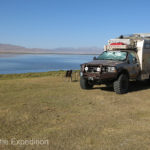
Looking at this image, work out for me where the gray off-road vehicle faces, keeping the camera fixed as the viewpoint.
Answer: facing the viewer and to the left of the viewer
